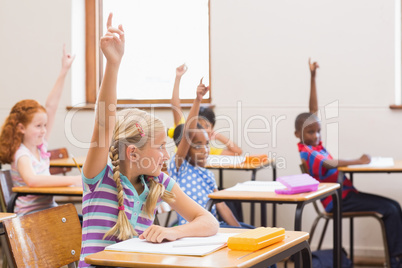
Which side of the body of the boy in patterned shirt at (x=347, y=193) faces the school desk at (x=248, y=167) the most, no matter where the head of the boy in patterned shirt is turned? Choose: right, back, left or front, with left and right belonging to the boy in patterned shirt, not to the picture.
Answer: back

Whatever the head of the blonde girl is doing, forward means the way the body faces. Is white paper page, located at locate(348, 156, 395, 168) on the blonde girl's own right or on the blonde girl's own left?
on the blonde girl's own left

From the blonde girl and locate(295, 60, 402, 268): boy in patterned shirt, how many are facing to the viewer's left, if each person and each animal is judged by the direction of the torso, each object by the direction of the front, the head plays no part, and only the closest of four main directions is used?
0

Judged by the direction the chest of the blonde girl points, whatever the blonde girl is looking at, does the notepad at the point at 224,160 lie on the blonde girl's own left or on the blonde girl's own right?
on the blonde girl's own left

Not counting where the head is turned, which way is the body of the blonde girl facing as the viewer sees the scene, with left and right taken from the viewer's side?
facing the viewer and to the right of the viewer

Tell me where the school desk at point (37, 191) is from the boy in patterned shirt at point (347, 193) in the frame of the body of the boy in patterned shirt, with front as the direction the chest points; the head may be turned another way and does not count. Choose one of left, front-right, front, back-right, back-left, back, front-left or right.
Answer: back-right

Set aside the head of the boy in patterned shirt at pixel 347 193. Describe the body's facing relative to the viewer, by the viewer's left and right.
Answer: facing to the right of the viewer

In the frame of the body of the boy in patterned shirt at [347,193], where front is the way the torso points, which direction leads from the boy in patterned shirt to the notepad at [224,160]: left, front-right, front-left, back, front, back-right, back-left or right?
back

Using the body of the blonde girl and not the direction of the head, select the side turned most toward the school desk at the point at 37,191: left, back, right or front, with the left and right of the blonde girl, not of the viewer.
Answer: back
